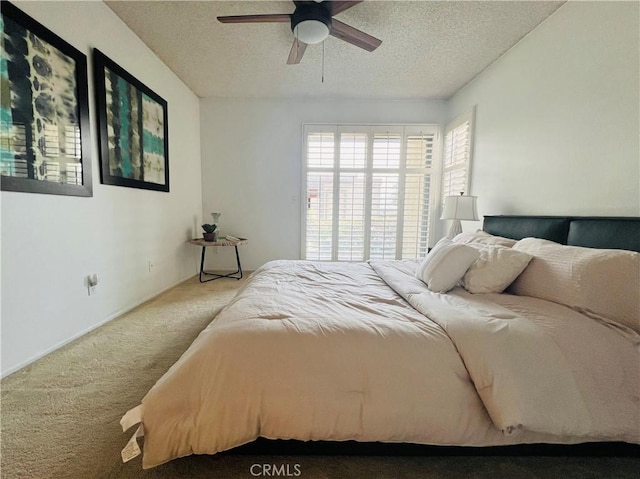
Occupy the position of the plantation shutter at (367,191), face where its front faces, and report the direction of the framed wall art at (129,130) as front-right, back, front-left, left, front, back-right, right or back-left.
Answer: front-right

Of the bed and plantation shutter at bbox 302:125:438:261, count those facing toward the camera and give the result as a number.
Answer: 1

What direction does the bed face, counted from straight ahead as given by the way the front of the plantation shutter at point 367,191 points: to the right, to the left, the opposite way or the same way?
to the right

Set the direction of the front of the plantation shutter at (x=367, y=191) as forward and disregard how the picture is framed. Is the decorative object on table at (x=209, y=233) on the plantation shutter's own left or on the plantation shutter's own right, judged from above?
on the plantation shutter's own right

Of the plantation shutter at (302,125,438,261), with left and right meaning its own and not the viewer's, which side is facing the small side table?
right

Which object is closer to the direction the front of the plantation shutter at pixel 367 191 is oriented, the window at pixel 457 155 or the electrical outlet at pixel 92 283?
the electrical outlet

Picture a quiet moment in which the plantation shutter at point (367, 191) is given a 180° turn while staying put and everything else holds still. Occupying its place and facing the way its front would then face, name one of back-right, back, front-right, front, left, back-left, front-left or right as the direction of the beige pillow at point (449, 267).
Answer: back

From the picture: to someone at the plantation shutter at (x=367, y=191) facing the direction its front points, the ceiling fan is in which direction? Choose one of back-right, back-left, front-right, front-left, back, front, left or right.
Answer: front

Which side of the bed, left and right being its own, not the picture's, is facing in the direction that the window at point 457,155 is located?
right

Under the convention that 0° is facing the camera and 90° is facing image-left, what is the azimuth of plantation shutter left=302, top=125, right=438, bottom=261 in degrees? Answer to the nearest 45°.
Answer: approximately 0°

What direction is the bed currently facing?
to the viewer's left

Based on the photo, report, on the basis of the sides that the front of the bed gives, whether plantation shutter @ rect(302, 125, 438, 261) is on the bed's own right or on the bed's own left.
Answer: on the bed's own right
